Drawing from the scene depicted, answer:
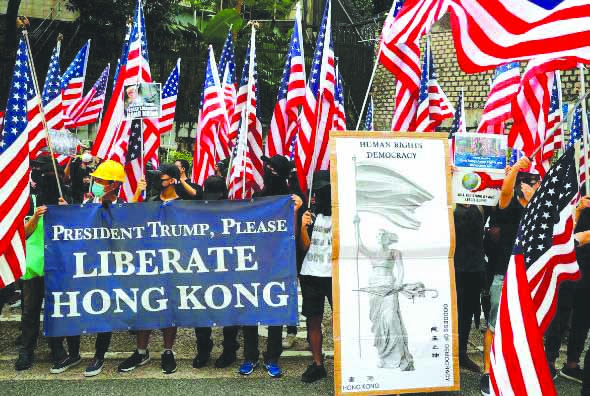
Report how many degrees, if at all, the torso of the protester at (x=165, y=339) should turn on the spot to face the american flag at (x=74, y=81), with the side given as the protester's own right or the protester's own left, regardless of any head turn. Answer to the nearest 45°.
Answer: approximately 135° to the protester's own right

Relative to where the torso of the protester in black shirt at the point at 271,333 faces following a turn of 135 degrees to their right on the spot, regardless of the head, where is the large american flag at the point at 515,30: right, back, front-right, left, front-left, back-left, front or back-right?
back

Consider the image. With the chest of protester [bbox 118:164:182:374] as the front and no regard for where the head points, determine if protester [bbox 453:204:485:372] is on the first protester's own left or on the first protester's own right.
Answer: on the first protester's own left

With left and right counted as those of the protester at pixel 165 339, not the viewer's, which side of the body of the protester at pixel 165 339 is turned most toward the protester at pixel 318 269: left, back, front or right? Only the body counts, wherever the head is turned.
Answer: left

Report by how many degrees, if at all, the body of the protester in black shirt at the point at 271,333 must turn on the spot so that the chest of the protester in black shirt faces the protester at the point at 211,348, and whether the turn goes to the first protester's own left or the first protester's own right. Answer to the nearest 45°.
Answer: approximately 90° to the first protester's own right

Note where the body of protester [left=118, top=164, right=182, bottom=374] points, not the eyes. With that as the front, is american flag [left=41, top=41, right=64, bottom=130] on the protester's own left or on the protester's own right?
on the protester's own right

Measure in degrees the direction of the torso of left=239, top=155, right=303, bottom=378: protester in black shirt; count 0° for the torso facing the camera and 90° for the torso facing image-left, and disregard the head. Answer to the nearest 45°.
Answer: approximately 0°

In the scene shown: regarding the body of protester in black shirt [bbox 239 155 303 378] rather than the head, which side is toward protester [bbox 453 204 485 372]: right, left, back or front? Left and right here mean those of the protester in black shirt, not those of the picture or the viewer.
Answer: left

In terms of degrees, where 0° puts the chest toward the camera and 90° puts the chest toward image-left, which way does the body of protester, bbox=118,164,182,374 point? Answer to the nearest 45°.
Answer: approximately 45°

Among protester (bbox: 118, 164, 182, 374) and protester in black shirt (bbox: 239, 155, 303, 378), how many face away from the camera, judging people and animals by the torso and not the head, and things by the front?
0

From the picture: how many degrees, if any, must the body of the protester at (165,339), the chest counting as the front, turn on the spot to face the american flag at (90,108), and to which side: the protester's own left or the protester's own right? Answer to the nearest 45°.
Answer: approximately 135° to the protester's own right
